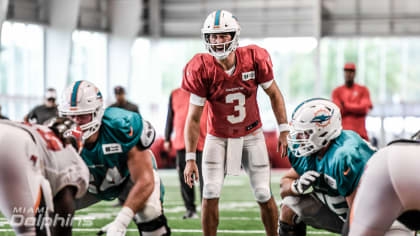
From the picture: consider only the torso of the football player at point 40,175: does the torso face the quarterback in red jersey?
yes

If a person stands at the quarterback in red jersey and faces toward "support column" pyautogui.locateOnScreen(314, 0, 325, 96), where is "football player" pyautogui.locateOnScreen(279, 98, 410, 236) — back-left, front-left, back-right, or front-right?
back-right

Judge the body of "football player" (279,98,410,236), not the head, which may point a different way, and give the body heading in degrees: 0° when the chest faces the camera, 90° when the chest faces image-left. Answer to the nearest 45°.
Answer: approximately 45°

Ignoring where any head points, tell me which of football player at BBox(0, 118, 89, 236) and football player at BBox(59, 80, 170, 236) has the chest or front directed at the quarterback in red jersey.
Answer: football player at BBox(0, 118, 89, 236)

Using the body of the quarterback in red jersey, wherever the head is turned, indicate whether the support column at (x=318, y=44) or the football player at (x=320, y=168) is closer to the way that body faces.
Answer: the football player

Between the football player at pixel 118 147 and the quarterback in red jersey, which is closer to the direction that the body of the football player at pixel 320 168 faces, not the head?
the football player

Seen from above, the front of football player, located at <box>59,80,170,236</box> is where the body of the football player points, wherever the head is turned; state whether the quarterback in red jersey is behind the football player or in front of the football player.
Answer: behind

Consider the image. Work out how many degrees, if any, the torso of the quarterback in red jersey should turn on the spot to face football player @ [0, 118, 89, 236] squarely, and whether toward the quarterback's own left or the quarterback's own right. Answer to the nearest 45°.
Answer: approximately 45° to the quarterback's own right

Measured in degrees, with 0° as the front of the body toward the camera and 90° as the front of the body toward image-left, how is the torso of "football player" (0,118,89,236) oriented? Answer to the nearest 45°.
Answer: approximately 225°

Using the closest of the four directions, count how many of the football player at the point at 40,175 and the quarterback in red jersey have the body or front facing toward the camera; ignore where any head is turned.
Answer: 1
